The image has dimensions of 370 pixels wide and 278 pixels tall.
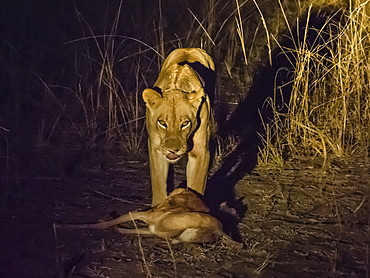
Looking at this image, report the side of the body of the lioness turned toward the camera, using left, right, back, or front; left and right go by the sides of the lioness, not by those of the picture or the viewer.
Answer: front
